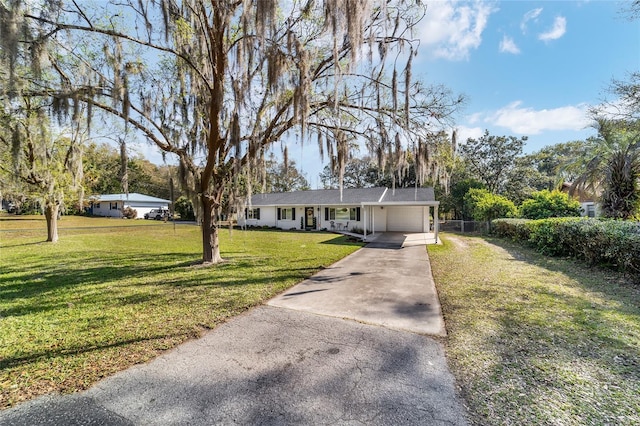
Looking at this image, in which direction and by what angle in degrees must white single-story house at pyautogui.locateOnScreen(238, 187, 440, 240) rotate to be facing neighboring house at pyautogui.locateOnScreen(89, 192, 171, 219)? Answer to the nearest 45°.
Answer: approximately 135° to its right

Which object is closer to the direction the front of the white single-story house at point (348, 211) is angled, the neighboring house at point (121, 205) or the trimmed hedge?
the trimmed hedge

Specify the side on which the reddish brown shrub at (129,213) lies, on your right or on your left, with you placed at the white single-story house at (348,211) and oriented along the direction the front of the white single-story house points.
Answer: on your right

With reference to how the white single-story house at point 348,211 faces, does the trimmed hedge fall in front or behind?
in front

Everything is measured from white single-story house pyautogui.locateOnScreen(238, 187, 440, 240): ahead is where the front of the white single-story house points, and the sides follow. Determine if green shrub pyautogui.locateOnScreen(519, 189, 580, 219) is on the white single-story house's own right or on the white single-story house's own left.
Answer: on the white single-story house's own left

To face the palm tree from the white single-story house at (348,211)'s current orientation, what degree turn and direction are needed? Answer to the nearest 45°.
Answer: approximately 45° to its left
